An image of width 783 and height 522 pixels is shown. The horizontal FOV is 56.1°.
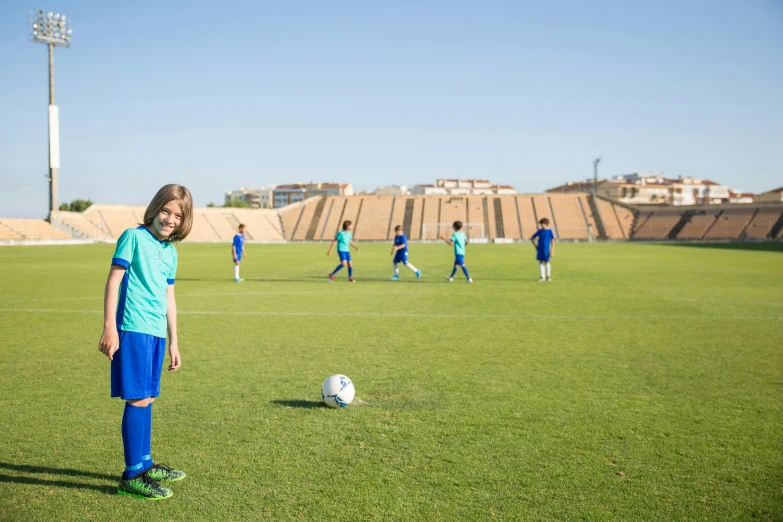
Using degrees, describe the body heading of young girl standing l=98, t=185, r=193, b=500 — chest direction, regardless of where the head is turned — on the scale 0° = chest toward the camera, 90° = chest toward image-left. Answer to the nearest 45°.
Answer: approximately 315°

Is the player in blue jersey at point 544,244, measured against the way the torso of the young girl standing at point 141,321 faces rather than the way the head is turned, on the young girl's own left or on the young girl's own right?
on the young girl's own left

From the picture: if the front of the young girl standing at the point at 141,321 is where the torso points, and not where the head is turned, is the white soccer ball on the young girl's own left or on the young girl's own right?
on the young girl's own left
